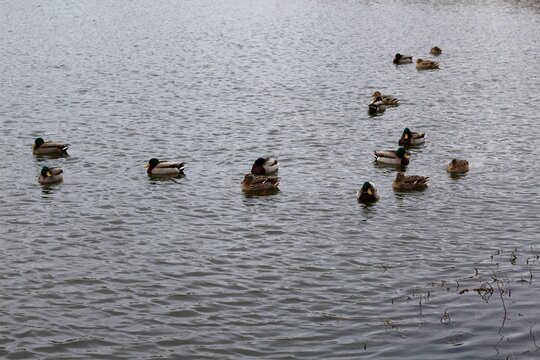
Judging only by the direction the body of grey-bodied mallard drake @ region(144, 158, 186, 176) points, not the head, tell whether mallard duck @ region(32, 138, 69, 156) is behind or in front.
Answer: in front

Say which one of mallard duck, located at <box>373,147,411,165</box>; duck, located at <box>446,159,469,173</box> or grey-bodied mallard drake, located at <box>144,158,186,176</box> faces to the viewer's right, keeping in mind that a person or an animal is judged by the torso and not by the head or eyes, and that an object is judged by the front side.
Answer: the mallard duck

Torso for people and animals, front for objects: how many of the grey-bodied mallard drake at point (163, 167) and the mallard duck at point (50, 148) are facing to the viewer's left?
2

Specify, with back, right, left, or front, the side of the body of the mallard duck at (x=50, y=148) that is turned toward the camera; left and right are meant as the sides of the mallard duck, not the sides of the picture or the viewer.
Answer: left

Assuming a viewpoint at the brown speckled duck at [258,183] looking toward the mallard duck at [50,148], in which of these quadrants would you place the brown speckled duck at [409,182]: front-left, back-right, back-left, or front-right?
back-right

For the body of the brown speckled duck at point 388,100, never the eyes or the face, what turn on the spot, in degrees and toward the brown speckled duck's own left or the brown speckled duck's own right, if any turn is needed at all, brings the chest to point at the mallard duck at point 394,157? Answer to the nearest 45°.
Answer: approximately 90° to the brown speckled duck's own left

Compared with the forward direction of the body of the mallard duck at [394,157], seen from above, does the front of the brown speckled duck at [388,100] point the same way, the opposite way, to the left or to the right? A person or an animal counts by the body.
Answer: the opposite way

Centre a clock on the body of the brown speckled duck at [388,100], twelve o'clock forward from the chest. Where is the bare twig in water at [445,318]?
The bare twig in water is roughly at 9 o'clock from the brown speckled duck.

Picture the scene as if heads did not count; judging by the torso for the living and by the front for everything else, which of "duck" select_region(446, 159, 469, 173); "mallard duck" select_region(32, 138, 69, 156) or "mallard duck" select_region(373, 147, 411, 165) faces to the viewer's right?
"mallard duck" select_region(373, 147, 411, 165)

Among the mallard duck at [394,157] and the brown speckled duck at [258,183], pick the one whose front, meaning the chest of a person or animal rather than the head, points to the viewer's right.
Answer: the mallard duck

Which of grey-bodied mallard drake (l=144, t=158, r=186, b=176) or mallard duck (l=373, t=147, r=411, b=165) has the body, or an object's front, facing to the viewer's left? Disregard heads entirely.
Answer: the grey-bodied mallard drake

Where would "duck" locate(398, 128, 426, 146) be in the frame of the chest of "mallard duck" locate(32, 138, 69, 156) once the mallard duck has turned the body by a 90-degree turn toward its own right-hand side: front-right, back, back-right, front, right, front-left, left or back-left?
right

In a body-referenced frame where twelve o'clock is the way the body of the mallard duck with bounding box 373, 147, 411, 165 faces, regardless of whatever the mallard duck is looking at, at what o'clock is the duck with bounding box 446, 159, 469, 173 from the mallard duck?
The duck is roughly at 1 o'clock from the mallard duck.
